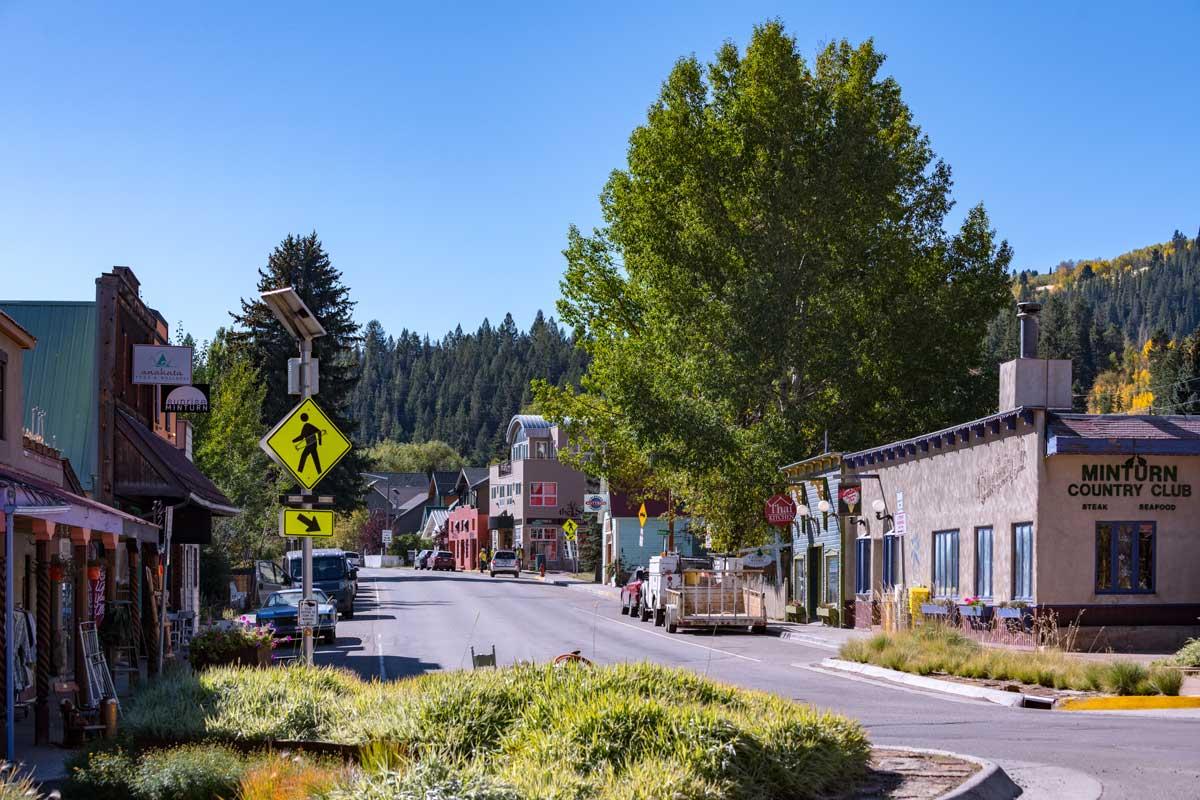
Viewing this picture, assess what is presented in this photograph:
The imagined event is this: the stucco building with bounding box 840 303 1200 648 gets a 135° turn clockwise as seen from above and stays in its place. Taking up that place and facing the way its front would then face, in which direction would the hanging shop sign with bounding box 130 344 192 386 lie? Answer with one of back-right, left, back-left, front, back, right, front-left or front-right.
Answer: left

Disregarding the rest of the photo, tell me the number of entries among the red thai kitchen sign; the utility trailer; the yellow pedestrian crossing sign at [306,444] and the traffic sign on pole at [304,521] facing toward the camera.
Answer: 3

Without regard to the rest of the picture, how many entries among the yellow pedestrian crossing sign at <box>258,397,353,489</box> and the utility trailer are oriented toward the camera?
1

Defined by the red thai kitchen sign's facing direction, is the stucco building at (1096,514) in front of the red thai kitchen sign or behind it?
in front

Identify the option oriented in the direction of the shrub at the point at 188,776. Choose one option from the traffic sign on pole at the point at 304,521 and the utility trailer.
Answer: the traffic sign on pole

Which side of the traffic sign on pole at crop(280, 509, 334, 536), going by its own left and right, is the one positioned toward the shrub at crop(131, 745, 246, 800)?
front

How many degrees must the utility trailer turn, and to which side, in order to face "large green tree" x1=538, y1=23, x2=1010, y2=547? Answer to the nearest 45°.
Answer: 0° — it already faces it

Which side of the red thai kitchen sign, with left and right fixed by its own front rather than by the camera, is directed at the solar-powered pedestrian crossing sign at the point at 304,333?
front

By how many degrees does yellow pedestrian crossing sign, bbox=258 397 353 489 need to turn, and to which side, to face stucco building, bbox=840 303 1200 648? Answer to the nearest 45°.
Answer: approximately 135° to its left

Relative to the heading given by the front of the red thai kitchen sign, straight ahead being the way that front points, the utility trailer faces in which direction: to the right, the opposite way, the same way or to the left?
the opposite way

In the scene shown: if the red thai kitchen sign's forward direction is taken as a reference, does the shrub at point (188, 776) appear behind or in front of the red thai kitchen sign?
in front

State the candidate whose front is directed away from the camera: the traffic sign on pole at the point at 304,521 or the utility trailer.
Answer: the utility trailer

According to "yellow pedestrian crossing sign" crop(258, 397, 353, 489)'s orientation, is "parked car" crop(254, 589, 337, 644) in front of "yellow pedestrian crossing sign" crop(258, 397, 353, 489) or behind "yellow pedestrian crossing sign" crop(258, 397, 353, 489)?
behind

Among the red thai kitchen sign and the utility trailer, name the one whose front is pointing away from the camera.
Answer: the utility trailer

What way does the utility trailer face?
away from the camera
